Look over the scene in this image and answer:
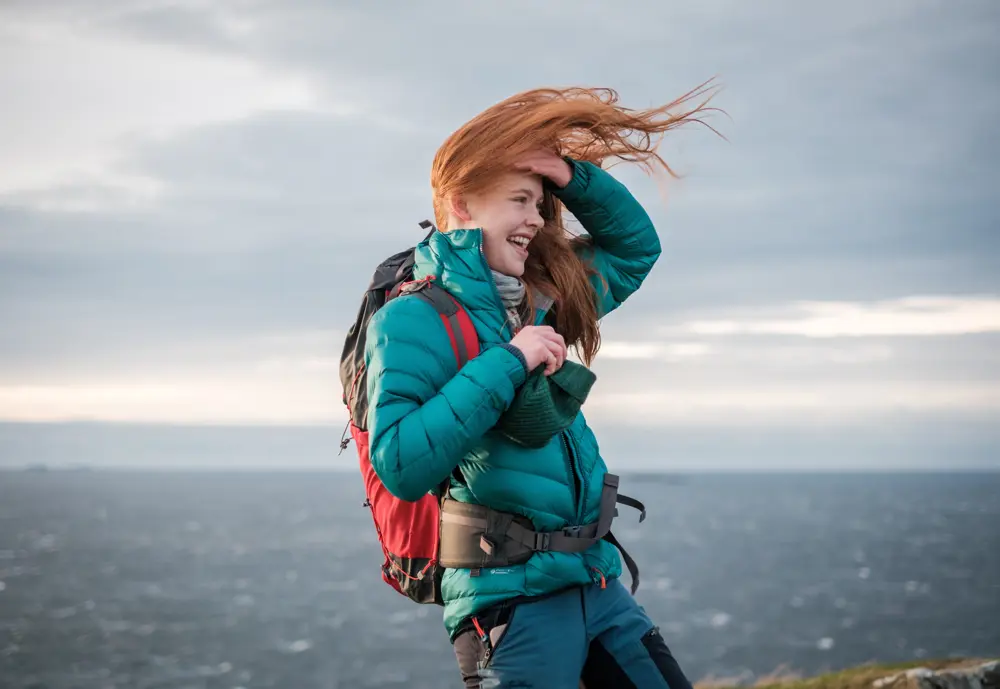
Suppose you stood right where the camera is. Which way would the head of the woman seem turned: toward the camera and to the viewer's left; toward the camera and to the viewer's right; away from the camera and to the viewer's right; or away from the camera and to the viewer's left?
toward the camera and to the viewer's right

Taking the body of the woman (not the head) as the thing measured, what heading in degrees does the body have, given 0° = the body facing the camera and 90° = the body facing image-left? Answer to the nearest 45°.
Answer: approximately 315°
